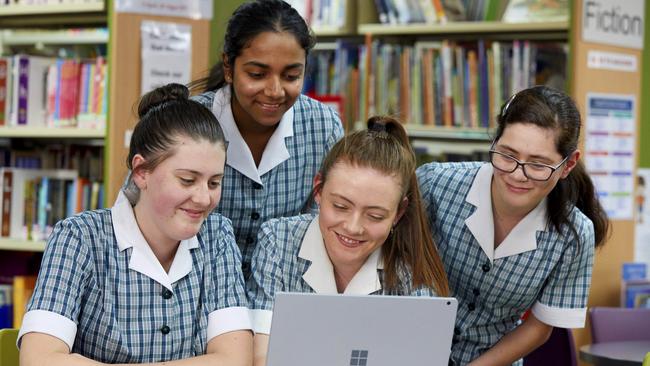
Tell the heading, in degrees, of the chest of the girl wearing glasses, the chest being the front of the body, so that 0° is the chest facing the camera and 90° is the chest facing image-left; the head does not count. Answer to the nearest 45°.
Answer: approximately 45°

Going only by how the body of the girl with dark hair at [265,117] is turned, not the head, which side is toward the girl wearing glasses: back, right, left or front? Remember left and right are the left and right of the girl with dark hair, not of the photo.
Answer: left

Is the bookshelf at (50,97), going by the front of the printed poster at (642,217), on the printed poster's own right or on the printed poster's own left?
on the printed poster's own right

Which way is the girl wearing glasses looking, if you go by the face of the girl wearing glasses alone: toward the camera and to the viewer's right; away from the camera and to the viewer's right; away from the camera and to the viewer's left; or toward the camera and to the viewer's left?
toward the camera and to the viewer's left

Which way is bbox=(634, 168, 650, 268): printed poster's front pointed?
toward the camera

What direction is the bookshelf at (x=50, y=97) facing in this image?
toward the camera

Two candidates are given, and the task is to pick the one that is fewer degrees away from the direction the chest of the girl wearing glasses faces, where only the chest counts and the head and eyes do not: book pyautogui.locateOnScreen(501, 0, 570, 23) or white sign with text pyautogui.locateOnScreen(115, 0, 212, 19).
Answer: the white sign with text

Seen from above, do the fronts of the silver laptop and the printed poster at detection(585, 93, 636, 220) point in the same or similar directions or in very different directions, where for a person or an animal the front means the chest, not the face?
very different directions

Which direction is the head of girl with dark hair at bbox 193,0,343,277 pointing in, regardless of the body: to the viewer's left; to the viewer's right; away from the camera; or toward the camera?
toward the camera

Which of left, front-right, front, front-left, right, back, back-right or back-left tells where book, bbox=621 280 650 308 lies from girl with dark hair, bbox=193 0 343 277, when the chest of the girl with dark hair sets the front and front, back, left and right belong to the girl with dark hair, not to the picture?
back-left

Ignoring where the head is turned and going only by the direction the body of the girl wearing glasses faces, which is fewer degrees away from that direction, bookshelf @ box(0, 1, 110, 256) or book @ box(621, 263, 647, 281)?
the bookshelf

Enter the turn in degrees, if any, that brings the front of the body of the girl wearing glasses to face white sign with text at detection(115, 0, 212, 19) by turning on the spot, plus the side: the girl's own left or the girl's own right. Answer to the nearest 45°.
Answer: approximately 90° to the girl's own right

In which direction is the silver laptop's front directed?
away from the camera

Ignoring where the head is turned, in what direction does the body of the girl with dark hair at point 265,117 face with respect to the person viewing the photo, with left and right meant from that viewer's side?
facing the viewer

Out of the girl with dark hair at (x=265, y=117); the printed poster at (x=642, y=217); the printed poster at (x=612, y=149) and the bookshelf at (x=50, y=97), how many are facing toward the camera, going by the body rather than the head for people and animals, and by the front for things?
4

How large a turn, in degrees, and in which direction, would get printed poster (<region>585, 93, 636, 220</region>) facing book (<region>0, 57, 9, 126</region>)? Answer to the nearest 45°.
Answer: approximately 90° to its right

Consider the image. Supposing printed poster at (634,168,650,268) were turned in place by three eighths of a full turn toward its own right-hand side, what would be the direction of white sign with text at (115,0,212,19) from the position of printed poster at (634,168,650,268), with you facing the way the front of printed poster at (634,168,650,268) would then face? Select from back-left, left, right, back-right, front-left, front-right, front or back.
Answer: left

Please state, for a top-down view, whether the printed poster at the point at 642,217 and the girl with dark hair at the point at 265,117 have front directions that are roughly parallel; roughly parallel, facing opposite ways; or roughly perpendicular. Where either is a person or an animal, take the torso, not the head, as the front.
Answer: roughly parallel
